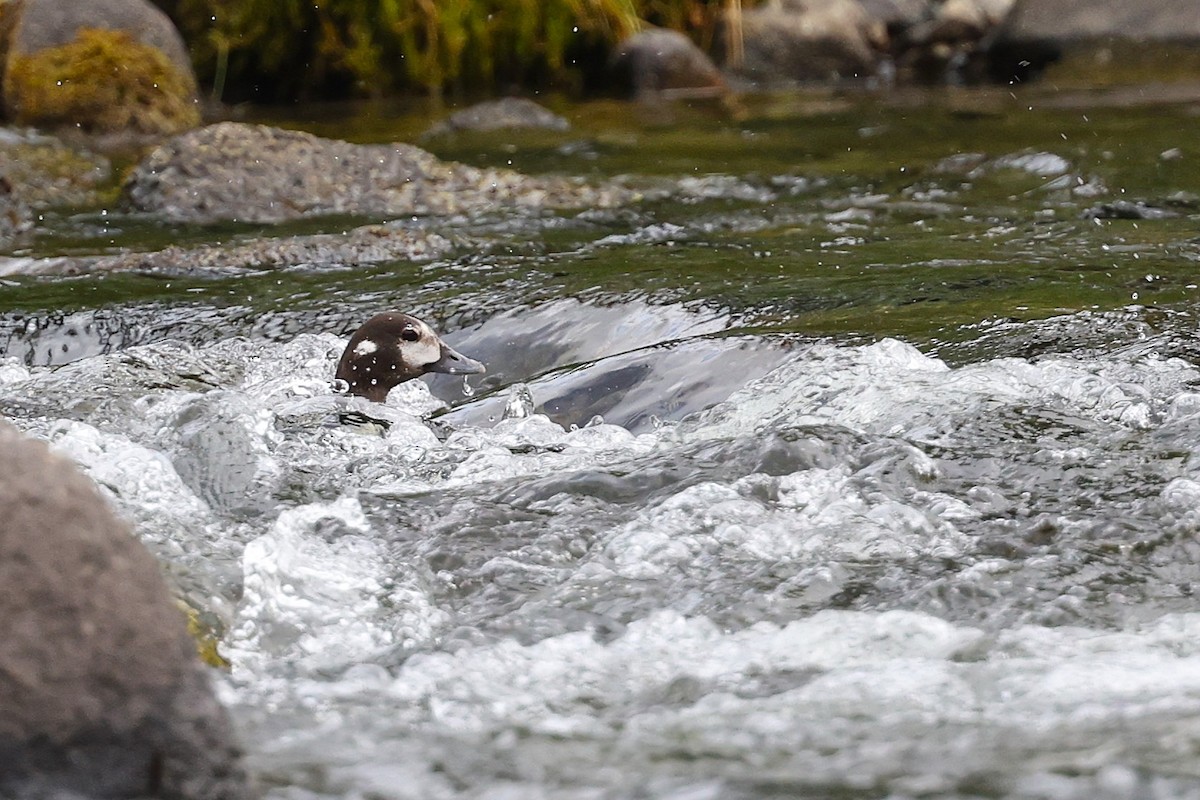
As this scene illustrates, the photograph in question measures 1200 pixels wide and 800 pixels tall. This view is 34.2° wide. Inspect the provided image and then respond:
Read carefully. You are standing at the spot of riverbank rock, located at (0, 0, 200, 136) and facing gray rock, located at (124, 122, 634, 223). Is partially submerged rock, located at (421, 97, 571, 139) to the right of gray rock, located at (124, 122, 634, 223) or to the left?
left

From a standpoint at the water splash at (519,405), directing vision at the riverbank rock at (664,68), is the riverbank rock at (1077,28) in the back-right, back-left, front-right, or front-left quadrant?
front-right

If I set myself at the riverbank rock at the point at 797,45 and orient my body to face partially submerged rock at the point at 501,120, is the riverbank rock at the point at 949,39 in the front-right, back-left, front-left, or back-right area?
back-left
